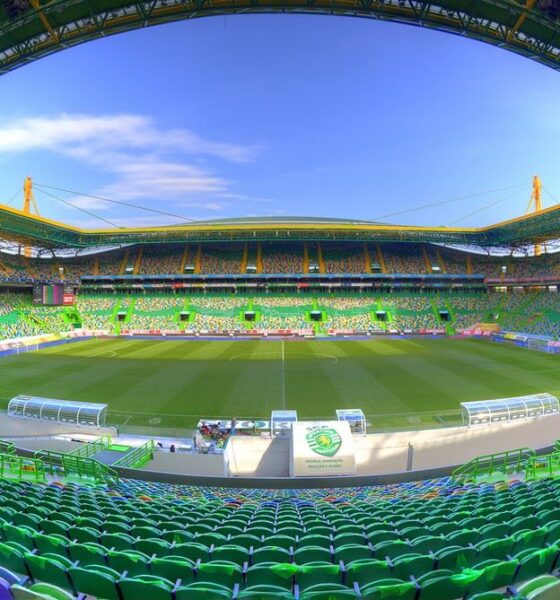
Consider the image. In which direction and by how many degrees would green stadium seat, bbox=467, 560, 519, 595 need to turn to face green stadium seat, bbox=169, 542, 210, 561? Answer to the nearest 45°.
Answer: approximately 45° to its left

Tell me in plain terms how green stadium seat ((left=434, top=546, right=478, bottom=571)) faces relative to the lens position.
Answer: facing away from the viewer and to the left of the viewer

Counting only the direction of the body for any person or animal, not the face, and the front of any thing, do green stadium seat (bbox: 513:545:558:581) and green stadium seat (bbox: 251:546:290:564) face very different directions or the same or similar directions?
same or similar directions

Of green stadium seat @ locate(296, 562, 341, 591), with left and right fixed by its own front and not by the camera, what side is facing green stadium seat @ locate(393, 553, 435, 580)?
right

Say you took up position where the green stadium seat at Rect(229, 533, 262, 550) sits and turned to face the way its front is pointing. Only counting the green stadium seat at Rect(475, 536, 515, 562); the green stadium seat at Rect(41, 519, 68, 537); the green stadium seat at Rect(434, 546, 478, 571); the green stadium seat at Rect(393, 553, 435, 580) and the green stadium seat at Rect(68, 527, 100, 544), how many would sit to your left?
2

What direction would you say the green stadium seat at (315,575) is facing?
away from the camera

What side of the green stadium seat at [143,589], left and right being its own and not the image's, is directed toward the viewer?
back

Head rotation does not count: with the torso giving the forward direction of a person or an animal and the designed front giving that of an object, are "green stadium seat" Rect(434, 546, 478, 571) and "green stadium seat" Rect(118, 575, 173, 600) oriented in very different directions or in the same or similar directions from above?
same or similar directions

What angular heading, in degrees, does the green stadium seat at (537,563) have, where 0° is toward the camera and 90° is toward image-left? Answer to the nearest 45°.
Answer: approximately 135°

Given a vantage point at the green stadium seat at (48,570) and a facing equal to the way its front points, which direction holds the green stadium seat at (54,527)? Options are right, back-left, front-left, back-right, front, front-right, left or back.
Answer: front-left

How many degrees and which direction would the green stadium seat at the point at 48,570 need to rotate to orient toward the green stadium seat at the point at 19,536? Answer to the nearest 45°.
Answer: approximately 45° to its left

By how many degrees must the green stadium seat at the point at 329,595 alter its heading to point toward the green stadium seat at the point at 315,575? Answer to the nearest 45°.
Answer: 0° — it already faces it

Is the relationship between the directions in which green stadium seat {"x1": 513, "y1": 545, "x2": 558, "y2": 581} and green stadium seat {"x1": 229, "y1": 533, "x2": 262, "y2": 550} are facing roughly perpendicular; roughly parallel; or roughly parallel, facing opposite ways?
roughly parallel

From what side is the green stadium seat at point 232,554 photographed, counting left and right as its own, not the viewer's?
back

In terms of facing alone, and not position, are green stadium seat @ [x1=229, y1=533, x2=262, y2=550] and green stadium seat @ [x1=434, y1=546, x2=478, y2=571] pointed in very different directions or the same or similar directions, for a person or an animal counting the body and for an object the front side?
same or similar directions

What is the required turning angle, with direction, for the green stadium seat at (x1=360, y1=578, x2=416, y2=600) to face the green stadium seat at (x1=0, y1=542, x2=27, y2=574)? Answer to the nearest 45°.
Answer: approximately 90° to its left

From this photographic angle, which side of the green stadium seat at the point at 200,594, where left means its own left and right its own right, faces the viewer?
back

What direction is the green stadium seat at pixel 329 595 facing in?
away from the camera

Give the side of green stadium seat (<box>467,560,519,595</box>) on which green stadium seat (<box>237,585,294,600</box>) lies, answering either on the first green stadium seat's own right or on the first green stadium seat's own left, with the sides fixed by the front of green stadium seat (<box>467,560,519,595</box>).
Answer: on the first green stadium seat's own left
